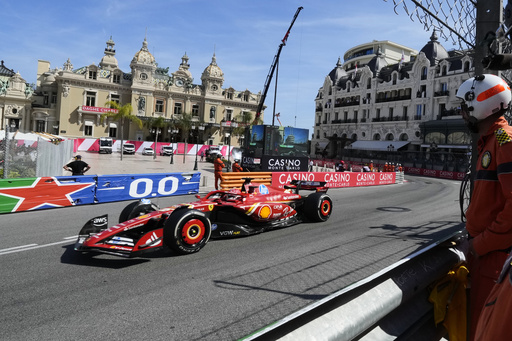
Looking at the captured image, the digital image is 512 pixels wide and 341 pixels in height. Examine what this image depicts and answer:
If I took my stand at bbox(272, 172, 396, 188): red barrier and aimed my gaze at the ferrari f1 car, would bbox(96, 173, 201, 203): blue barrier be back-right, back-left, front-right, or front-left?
front-right

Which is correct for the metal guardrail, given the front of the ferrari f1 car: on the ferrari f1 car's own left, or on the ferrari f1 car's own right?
on the ferrari f1 car's own left

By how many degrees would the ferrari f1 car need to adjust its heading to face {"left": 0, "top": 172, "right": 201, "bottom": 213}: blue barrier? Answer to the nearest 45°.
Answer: approximately 90° to its right

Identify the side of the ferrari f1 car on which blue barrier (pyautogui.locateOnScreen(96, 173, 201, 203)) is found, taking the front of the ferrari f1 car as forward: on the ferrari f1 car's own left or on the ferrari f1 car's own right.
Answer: on the ferrari f1 car's own right

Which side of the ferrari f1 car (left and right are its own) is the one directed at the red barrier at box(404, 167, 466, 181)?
back
